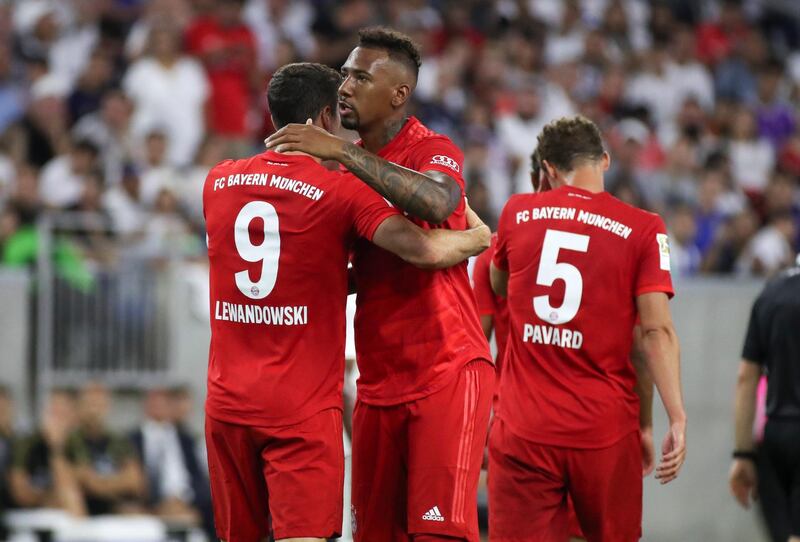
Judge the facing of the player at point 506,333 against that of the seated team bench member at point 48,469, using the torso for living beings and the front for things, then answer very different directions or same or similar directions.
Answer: very different directions

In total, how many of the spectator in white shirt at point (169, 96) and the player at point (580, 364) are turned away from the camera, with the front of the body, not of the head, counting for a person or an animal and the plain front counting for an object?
1

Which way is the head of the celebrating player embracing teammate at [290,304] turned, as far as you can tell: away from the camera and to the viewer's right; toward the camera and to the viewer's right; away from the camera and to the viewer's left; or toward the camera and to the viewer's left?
away from the camera and to the viewer's right

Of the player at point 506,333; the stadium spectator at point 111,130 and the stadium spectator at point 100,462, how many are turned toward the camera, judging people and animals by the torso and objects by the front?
2

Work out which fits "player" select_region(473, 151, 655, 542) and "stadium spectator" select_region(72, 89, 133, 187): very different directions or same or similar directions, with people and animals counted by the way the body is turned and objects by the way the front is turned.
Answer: very different directions

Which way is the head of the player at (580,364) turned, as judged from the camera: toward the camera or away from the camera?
away from the camera

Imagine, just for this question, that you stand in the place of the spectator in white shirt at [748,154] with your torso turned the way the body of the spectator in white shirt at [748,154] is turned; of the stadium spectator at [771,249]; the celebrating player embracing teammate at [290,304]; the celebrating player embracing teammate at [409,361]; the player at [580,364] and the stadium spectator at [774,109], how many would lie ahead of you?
4

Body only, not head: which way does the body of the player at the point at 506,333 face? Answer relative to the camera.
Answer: away from the camera
